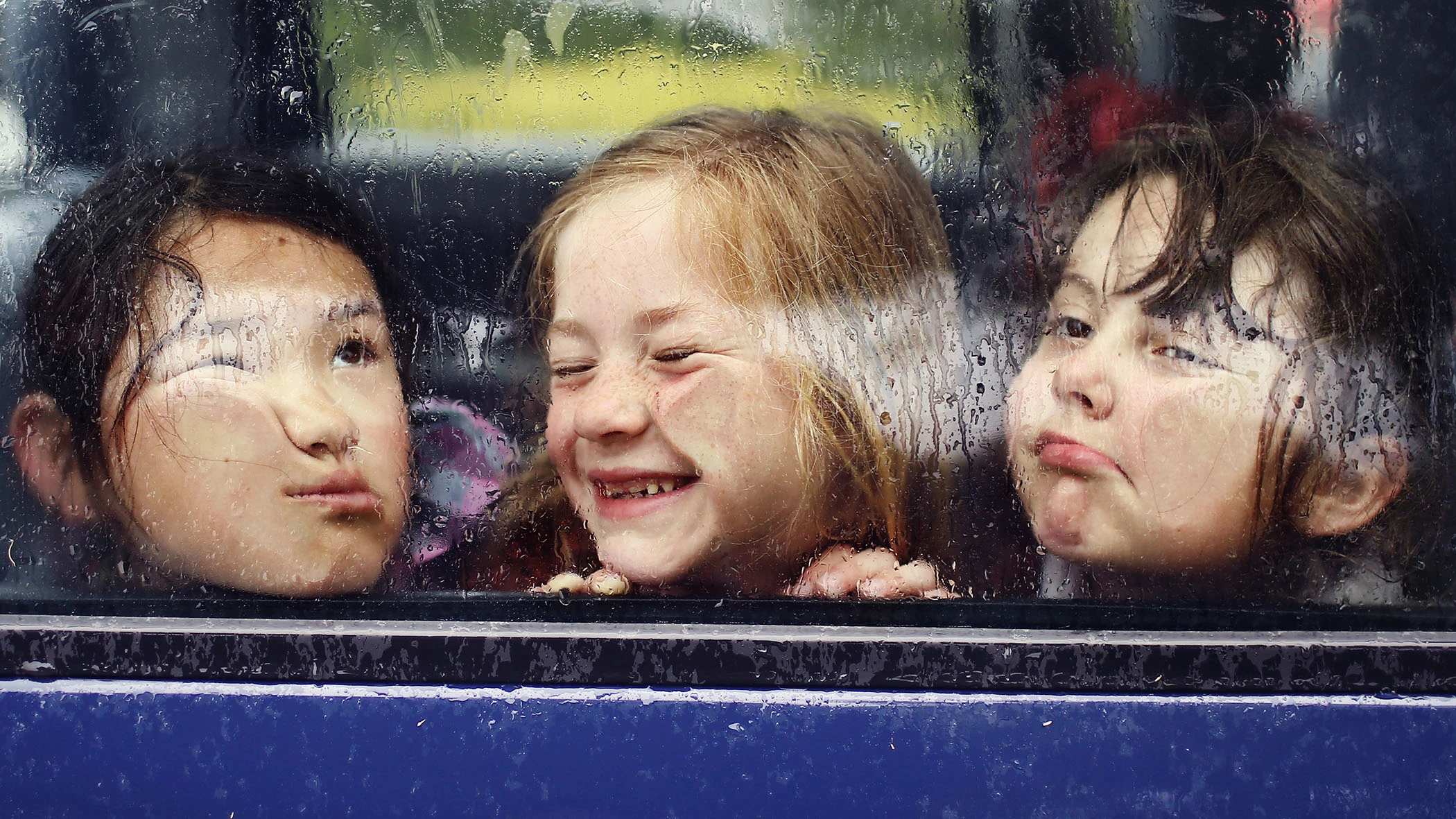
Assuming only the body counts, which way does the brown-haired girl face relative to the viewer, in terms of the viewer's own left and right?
facing the viewer and to the left of the viewer

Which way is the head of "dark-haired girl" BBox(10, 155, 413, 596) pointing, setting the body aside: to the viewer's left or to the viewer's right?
to the viewer's right

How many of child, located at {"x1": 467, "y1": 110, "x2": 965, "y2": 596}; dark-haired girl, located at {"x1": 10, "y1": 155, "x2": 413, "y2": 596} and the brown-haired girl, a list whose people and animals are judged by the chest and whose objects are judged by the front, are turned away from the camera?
0

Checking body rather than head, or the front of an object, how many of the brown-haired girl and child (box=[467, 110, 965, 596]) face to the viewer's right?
0

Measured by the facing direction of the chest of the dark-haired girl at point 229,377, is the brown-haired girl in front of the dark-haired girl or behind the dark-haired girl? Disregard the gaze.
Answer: in front
